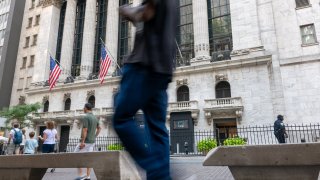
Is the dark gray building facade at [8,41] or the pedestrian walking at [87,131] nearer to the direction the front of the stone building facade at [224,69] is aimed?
the pedestrian walking

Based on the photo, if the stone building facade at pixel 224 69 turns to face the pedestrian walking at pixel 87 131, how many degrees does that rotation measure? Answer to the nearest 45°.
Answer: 0° — it already faces them

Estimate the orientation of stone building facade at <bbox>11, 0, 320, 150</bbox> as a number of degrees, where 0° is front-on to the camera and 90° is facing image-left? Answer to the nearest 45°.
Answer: approximately 45°

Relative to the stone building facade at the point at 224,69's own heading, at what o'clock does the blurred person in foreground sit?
The blurred person in foreground is roughly at 11 o'clock from the stone building facade.

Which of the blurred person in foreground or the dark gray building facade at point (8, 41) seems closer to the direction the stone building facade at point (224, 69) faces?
the blurred person in foreground

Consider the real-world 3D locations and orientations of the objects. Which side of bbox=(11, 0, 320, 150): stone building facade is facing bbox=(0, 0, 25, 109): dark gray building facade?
right
